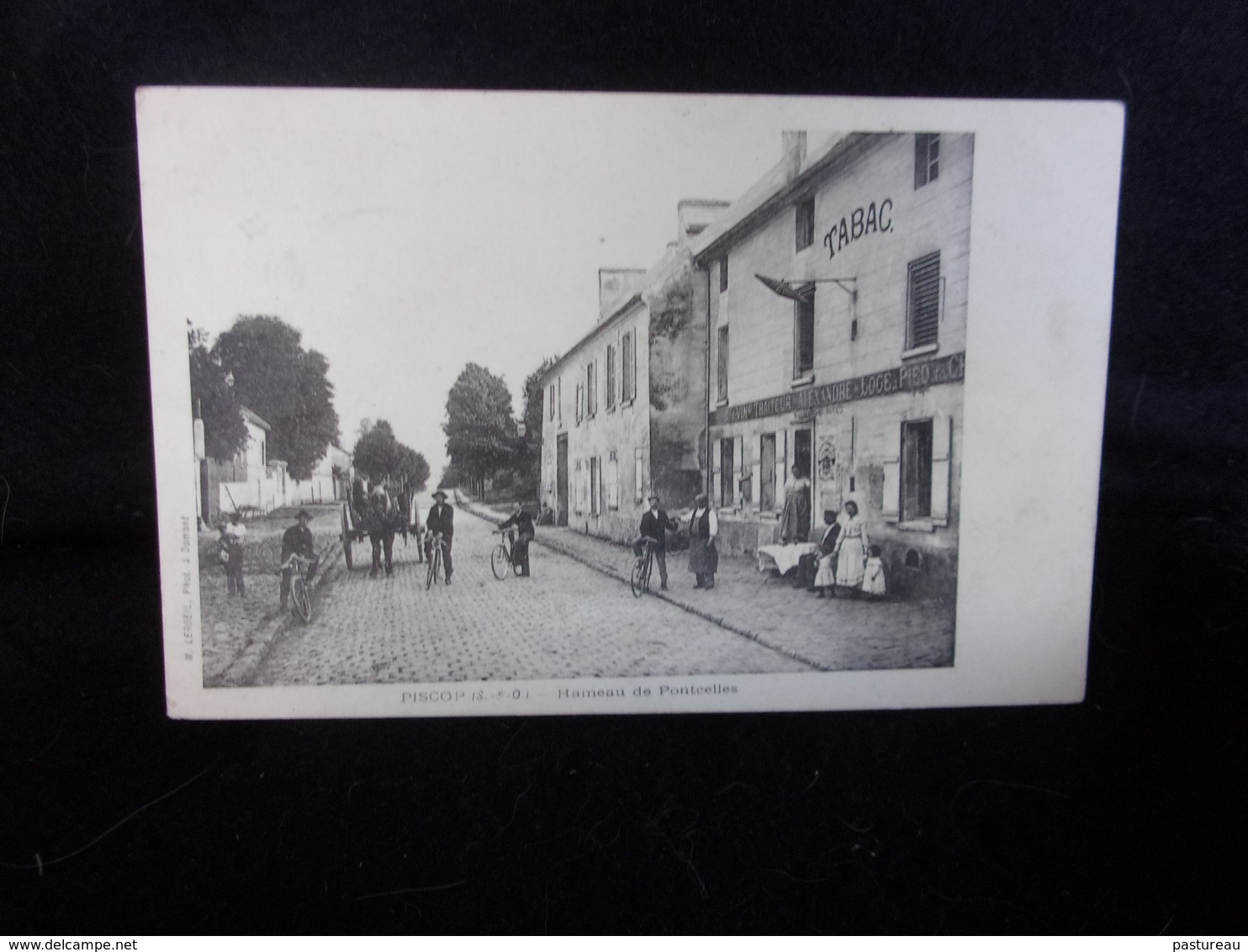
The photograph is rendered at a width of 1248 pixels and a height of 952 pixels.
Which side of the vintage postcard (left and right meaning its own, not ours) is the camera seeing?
front
